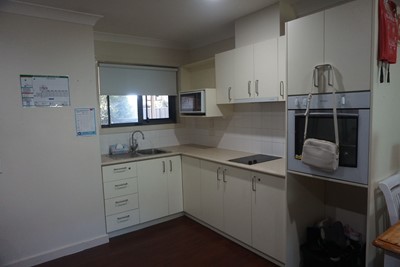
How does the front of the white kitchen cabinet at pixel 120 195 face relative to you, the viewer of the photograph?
facing the viewer and to the right of the viewer

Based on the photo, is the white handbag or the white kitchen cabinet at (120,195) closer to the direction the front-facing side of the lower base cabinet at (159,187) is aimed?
the white handbag

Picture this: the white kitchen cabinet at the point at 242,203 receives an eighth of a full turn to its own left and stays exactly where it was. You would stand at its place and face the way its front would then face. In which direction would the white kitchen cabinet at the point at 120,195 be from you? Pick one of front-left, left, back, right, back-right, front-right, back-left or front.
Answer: right

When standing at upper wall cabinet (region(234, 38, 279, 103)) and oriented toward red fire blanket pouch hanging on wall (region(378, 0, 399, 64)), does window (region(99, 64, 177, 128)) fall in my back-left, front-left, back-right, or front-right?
back-right

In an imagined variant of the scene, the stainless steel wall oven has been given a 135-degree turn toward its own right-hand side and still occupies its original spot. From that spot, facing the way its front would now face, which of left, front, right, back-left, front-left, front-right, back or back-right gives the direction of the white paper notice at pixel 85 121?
left

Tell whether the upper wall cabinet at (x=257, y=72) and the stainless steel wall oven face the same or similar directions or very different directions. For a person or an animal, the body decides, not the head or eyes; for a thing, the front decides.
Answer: same or similar directions

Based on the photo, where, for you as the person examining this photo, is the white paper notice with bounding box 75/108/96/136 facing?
facing the viewer

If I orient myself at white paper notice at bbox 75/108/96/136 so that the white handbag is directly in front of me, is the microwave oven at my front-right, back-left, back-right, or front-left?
front-left

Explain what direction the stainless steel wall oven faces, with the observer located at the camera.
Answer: facing the viewer and to the left of the viewer

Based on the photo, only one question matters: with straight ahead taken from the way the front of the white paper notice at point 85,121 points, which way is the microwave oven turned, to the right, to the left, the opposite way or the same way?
to the right

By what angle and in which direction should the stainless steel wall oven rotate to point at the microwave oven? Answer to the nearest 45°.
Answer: approximately 90° to its right
